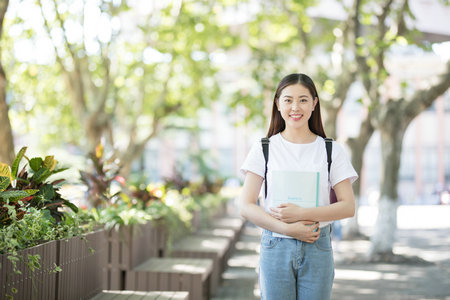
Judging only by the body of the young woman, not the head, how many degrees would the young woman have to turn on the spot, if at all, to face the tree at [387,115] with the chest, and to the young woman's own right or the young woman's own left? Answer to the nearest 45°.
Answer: approximately 180°

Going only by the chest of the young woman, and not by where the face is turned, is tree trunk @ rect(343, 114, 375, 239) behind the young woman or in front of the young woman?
behind

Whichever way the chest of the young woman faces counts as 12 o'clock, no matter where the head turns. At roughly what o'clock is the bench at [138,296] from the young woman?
The bench is roughly at 5 o'clock from the young woman.

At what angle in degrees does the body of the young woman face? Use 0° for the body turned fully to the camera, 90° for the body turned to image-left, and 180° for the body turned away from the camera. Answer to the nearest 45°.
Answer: approximately 0°

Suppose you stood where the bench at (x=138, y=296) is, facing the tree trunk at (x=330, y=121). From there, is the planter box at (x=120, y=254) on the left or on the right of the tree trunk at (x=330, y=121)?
left

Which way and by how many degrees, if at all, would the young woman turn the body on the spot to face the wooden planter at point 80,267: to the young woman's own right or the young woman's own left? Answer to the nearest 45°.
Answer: approximately 135° to the young woman's own right

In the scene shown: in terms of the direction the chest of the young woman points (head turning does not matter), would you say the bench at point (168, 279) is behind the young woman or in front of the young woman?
behind

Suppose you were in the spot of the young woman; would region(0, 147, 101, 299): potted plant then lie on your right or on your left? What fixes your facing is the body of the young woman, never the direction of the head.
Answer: on your right
